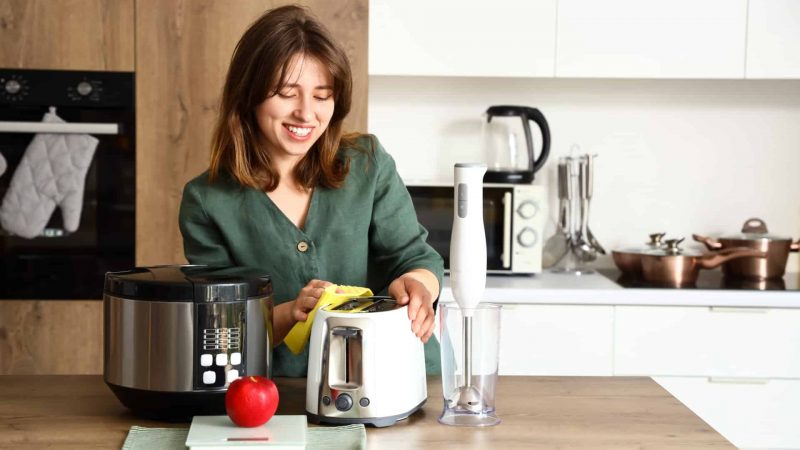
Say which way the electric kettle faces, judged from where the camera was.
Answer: facing to the left of the viewer

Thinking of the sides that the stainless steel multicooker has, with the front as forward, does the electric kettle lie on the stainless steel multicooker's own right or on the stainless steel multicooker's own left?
on the stainless steel multicooker's own left

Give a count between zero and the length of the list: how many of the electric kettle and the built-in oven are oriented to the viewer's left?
1

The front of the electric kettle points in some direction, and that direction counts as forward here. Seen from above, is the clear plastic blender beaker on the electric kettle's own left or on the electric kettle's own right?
on the electric kettle's own left

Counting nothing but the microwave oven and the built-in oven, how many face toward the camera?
2
